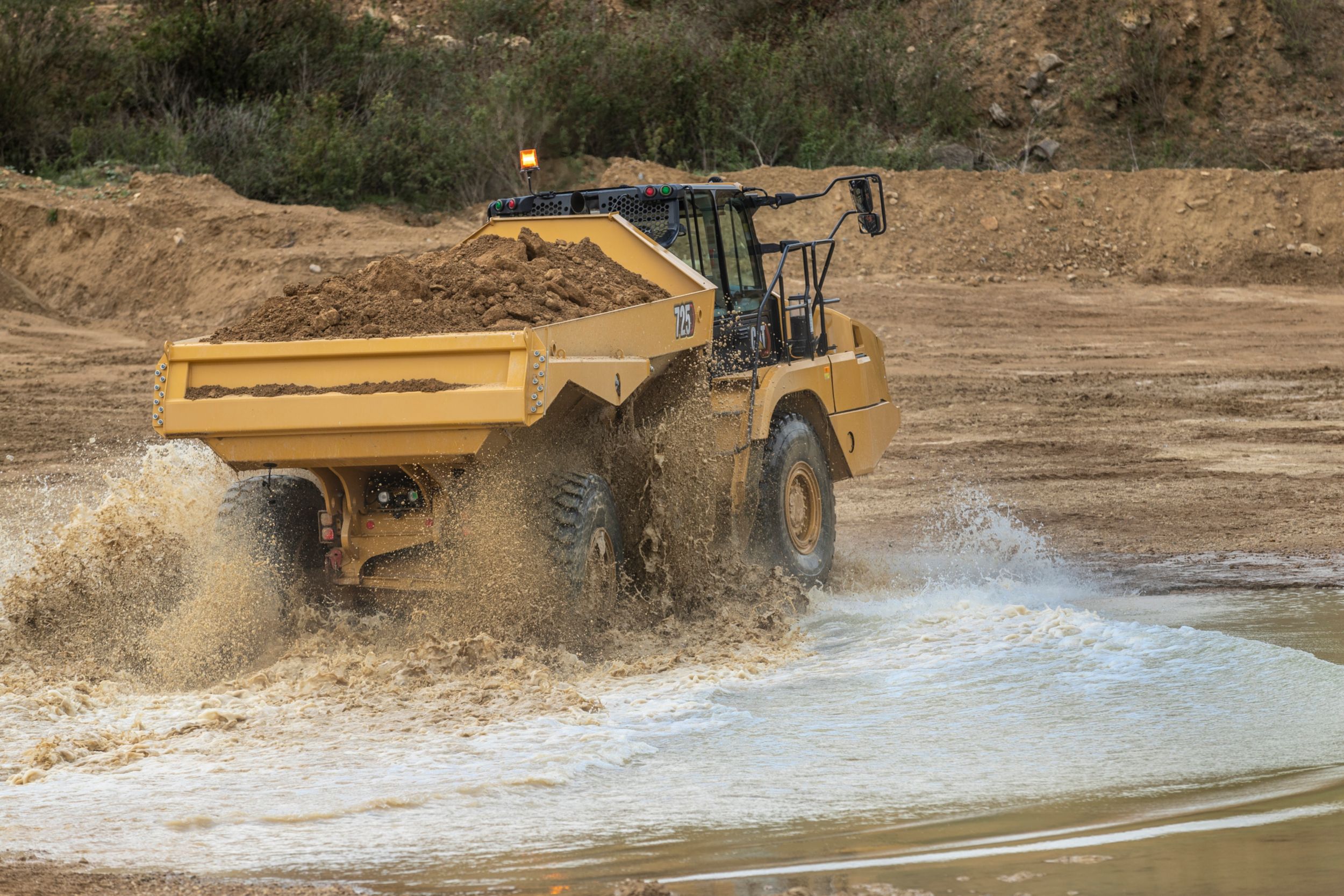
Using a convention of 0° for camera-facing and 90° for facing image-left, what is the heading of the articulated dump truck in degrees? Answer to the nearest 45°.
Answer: approximately 225°

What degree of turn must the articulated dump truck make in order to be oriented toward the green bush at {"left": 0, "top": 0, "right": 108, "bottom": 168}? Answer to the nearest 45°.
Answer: approximately 45° to its left
